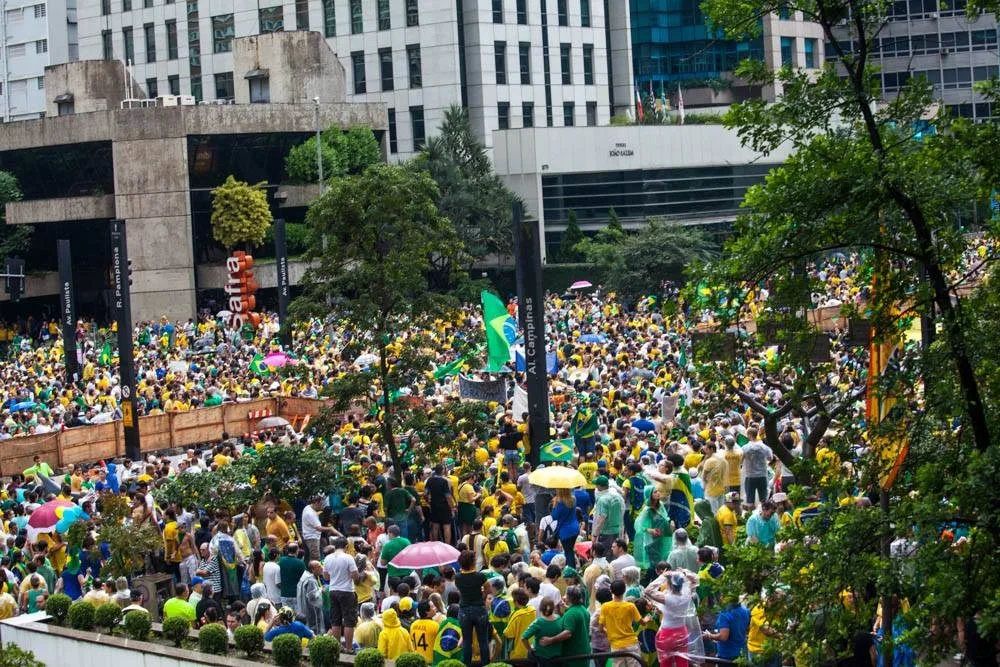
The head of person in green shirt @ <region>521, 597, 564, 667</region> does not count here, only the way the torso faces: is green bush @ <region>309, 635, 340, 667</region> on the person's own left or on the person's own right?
on the person's own left

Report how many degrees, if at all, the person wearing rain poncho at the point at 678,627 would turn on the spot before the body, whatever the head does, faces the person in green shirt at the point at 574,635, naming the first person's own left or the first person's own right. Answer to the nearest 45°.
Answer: approximately 90° to the first person's own left

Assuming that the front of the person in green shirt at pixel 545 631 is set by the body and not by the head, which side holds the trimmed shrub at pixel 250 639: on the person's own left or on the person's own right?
on the person's own left

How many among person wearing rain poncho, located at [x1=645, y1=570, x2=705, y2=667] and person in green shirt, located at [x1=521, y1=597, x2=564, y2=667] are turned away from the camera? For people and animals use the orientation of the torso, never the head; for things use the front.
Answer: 2

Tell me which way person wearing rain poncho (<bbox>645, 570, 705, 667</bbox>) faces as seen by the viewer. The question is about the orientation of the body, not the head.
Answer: away from the camera

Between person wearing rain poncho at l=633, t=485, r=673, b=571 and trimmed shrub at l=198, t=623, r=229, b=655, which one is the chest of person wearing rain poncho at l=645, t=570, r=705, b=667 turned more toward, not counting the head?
the person wearing rain poncho

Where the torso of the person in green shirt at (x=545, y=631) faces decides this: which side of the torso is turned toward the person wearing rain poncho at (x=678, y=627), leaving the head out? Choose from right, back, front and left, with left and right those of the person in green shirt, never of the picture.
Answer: right

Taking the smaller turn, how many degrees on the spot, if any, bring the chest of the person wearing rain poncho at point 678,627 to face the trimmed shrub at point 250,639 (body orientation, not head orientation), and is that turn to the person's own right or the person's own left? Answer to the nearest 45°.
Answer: approximately 90° to the person's own left

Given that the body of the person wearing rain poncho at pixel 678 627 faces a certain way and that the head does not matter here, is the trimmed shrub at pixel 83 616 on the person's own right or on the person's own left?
on the person's own left

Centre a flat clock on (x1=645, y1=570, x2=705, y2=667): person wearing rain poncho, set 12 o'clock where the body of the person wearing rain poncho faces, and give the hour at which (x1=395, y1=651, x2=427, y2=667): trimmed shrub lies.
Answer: The trimmed shrub is roughly at 9 o'clock from the person wearing rain poncho.

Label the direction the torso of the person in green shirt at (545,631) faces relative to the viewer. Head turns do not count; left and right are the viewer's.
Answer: facing away from the viewer

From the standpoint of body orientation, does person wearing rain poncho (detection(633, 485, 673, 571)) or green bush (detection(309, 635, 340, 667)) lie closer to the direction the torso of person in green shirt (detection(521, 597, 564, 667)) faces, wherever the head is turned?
the person wearing rain poncho

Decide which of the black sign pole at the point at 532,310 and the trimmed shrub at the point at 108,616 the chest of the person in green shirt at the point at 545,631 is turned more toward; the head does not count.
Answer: the black sign pole
